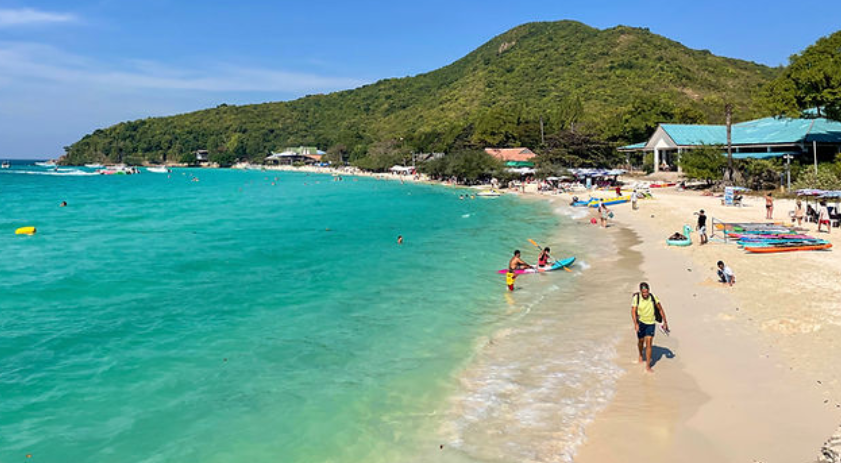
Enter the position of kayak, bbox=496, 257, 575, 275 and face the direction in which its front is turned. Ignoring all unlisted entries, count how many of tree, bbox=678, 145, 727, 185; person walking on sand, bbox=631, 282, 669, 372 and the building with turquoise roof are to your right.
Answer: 1

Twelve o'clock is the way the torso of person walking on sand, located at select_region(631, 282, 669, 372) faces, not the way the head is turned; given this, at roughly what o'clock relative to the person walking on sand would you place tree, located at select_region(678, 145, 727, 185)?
The tree is roughly at 6 o'clock from the person walking on sand.

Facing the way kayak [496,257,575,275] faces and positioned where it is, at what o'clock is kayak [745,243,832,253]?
kayak [745,243,832,253] is roughly at 12 o'clock from kayak [496,257,575,275].

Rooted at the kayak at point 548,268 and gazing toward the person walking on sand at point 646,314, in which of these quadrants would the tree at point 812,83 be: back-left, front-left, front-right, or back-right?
back-left

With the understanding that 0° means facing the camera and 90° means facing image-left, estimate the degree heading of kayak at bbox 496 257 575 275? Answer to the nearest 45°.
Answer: approximately 270°

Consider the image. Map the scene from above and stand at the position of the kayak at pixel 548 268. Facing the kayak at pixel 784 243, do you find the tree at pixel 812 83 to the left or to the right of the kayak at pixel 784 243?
left

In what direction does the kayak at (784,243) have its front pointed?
to the viewer's left

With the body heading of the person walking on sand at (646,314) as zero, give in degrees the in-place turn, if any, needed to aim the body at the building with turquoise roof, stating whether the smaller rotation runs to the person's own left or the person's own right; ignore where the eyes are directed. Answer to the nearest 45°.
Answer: approximately 180°

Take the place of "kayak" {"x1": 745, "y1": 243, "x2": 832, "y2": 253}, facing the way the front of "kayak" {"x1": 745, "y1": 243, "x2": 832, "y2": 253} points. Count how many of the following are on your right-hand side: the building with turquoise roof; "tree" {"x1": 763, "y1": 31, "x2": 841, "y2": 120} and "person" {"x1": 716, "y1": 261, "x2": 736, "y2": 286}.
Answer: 2

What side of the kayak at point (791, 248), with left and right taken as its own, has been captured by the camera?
left

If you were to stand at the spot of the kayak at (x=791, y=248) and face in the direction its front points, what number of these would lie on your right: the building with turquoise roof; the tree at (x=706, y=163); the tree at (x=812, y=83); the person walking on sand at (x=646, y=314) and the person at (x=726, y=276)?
3

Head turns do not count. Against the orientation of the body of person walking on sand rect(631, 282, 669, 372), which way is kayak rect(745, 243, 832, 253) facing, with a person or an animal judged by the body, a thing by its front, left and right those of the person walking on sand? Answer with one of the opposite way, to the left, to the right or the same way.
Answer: to the right
